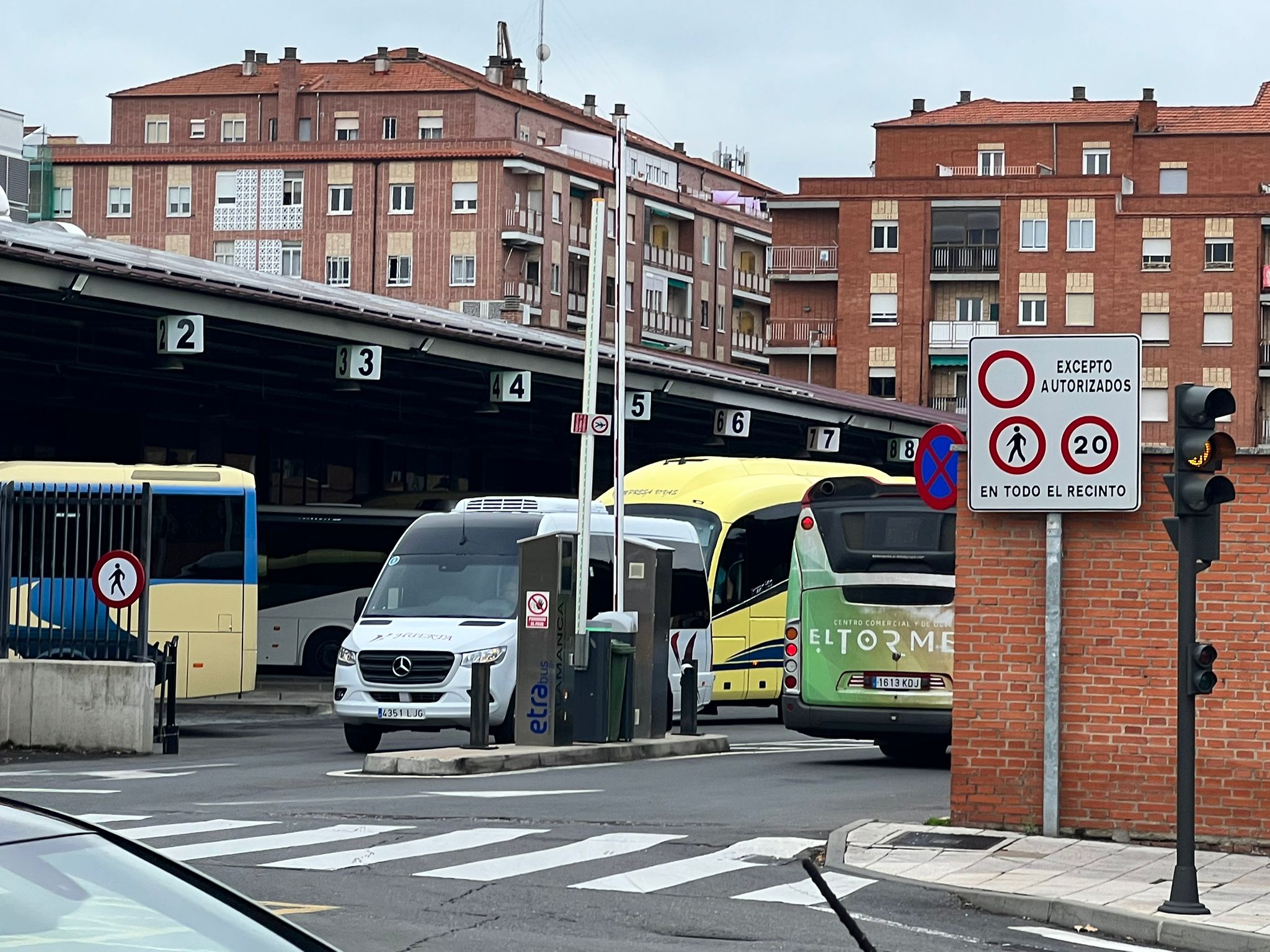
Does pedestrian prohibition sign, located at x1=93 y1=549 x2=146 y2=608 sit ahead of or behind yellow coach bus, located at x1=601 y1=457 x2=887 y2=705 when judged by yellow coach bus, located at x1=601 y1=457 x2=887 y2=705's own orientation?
ahead

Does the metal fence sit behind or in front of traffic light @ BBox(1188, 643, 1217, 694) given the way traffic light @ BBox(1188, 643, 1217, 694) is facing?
behind

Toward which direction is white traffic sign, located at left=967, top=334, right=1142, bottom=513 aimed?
toward the camera

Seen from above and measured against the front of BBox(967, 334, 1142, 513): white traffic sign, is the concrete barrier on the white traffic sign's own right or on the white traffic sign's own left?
on the white traffic sign's own right

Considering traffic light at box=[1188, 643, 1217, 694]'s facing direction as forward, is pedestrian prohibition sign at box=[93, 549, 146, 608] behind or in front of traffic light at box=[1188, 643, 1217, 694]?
behind

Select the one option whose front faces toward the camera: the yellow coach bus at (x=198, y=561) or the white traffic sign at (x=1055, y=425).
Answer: the white traffic sign

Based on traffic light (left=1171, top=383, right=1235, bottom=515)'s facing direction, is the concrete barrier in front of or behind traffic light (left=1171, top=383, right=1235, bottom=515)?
behind

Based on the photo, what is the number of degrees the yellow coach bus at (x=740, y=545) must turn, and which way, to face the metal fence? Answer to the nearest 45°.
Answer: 0° — it already faces it

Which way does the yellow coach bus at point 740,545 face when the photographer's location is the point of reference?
facing the viewer and to the left of the viewer

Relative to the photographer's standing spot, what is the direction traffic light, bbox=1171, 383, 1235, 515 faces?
facing the viewer and to the right of the viewer

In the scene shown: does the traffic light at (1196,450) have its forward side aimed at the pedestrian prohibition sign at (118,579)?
no
